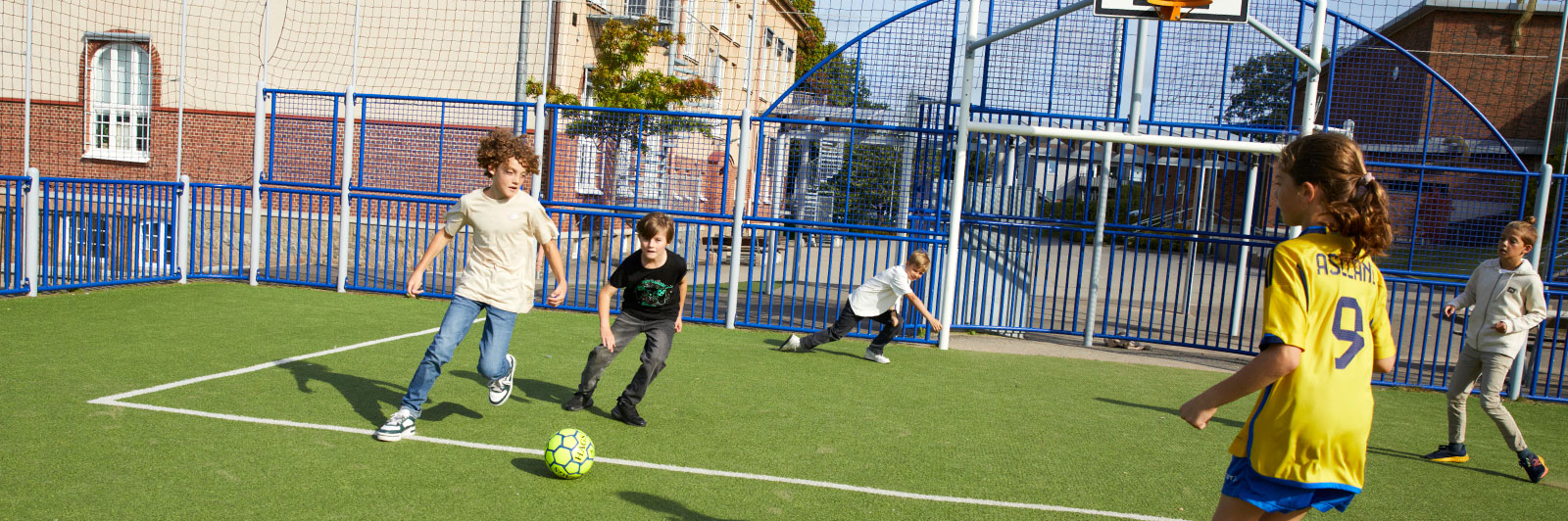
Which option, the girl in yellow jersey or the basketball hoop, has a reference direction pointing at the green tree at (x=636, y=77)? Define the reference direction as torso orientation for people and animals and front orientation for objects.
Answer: the girl in yellow jersey

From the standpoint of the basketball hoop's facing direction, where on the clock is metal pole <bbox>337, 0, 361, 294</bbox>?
The metal pole is roughly at 3 o'clock from the basketball hoop.

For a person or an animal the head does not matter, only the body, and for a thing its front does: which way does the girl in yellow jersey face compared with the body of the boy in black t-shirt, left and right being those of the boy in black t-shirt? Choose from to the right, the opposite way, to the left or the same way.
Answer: the opposite way

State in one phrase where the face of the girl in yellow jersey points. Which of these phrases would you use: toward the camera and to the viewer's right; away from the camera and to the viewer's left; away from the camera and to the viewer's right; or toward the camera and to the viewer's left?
away from the camera and to the viewer's left

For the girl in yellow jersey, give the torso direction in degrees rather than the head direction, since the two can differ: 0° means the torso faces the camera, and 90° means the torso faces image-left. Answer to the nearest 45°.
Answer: approximately 135°

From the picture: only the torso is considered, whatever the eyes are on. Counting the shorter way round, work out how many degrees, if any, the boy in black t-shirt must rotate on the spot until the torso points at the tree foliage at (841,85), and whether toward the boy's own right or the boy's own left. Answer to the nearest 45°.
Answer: approximately 135° to the boy's own left

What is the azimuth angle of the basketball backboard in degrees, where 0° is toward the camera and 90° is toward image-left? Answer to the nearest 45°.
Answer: approximately 0°

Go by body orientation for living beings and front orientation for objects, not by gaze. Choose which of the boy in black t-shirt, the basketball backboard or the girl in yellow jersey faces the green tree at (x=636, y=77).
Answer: the girl in yellow jersey

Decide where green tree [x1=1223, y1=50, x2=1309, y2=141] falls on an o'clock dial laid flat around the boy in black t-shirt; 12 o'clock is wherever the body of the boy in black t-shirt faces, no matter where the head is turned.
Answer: The green tree is roughly at 8 o'clock from the boy in black t-shirt.
